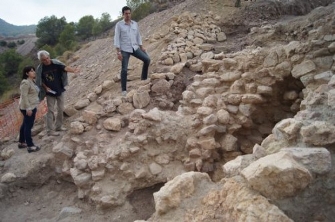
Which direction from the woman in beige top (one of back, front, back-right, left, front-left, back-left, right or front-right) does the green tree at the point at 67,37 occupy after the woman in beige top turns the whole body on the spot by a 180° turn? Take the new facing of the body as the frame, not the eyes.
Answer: right

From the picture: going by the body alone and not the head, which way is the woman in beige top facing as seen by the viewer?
to the viewer's right

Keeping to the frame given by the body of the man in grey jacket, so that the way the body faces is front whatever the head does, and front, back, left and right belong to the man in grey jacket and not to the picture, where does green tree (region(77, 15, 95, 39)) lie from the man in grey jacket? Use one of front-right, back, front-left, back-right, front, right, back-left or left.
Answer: back-left

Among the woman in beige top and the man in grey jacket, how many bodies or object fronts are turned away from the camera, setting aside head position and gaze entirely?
0

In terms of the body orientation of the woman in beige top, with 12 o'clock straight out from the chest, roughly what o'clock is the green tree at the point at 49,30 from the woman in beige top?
The green tree is roughly at 9 o'clock from the woman in beige top.

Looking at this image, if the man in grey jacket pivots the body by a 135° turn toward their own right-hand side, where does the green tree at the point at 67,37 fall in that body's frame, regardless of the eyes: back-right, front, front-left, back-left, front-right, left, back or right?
right

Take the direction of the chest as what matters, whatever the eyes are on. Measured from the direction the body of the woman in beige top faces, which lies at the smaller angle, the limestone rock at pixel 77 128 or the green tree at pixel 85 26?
the limestone rock

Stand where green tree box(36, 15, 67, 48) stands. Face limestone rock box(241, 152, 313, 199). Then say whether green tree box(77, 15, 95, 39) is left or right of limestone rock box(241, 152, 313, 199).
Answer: left

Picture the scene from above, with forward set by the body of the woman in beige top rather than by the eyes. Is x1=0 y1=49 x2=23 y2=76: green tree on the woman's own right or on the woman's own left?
on the woman's own left

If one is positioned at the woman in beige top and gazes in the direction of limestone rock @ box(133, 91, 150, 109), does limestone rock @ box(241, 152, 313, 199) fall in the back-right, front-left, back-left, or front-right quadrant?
front-right

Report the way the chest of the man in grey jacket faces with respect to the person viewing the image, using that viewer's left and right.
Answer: facing the viewer and to the right of the viewer
